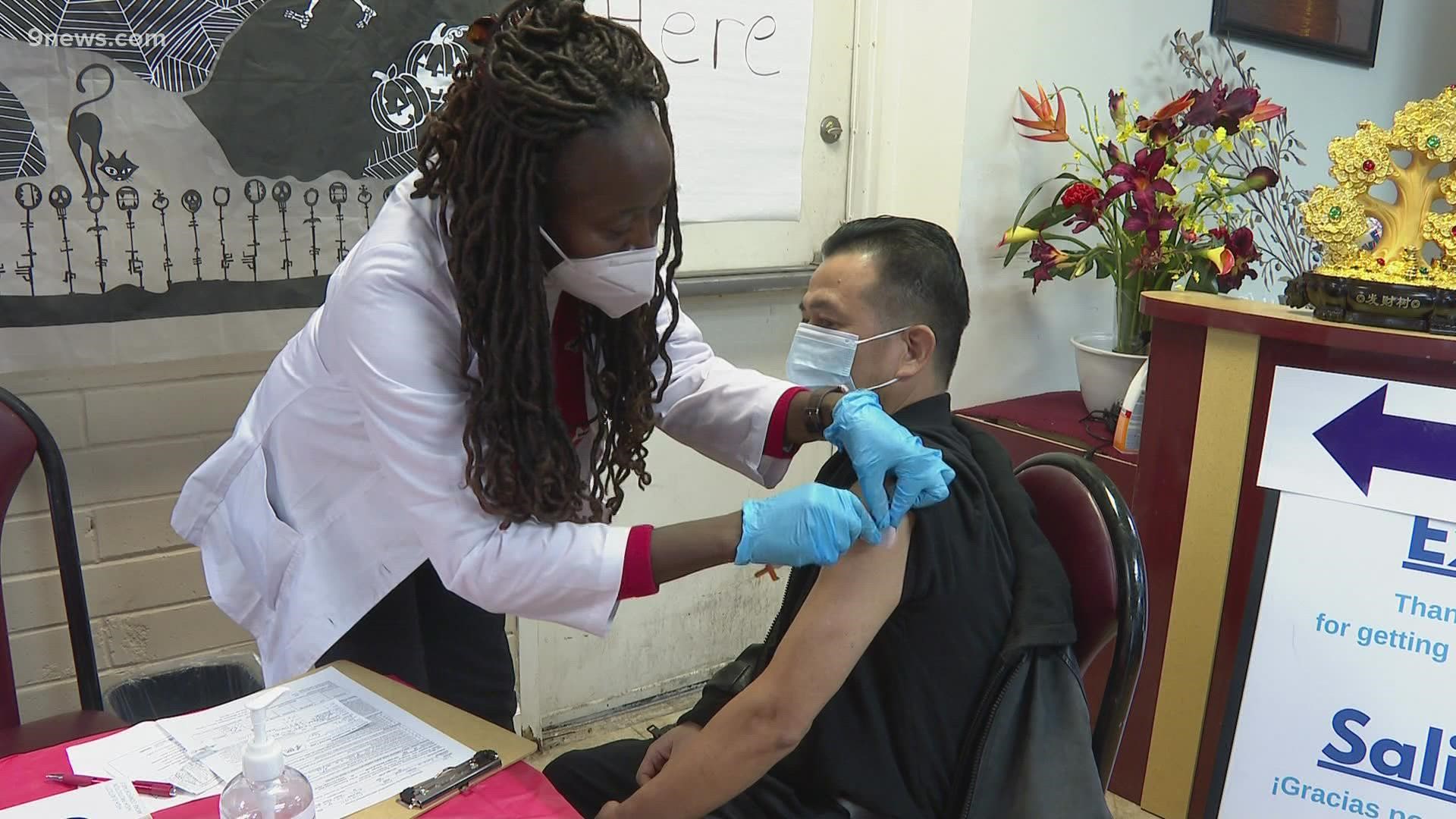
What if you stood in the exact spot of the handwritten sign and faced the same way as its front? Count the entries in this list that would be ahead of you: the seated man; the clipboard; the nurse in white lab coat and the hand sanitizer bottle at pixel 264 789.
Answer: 4

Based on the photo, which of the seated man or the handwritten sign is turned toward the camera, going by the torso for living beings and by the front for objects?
the handwritten sign

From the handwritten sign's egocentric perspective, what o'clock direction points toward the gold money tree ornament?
The gold money tree ornament is roughly at 10 o'clock from the handwritten sign.

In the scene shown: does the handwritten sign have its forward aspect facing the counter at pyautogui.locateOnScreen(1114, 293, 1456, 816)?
no

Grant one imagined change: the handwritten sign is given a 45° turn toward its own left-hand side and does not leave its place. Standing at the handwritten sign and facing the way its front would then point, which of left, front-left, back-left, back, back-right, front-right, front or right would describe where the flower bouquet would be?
front-left

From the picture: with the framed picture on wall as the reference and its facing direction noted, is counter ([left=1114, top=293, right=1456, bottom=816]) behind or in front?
in front

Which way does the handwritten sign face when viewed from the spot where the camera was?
facing the viewer

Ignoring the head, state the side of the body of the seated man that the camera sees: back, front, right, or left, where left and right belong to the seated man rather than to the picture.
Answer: left

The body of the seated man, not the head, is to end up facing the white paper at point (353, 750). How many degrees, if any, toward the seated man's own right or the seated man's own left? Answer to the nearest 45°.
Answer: approximately 45° to the seated man's own left

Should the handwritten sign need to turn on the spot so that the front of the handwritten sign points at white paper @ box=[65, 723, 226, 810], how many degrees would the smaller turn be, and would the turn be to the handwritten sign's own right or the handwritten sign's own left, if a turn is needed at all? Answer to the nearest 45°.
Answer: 0° — it already faces it

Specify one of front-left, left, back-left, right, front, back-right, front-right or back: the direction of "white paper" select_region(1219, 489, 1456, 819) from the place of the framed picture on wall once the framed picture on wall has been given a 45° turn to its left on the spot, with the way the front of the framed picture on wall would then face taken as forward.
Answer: front

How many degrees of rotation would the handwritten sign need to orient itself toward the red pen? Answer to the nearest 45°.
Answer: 0° — it already faces it

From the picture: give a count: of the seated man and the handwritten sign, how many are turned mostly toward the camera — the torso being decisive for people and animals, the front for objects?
1

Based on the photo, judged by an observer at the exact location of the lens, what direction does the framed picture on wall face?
facing the viewer and to the left of the viewer

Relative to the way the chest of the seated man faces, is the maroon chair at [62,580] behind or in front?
in front

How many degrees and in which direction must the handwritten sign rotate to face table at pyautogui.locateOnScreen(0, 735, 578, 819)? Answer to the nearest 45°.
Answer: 0° — it already faces it
